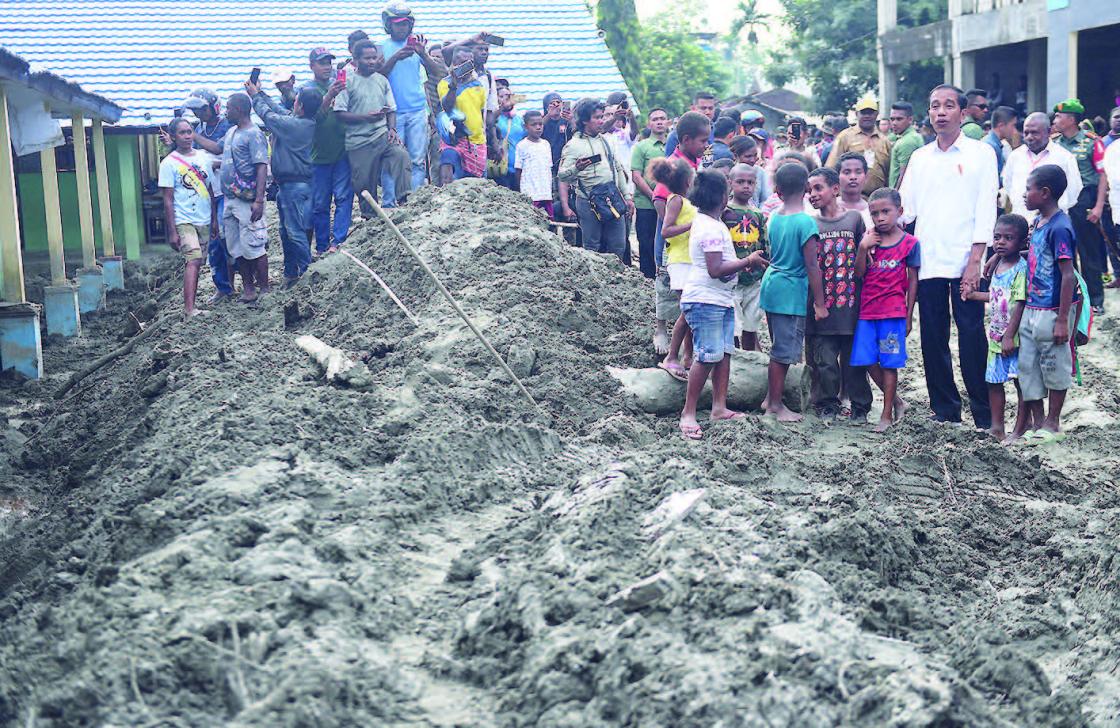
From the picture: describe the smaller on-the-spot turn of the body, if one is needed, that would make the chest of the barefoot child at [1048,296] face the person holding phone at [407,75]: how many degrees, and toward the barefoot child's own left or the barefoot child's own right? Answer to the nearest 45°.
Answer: approximately 90° to the barefoot child's own right

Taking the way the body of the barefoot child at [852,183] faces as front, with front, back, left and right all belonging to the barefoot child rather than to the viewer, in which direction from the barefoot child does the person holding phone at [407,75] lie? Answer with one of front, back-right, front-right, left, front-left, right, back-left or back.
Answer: back-right

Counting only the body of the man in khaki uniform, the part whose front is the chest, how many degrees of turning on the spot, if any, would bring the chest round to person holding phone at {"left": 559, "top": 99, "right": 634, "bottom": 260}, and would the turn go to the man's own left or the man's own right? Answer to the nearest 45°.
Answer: approximately 45° to the man's own right

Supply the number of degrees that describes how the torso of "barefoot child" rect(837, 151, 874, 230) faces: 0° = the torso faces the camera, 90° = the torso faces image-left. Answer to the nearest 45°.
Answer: approximately 0°

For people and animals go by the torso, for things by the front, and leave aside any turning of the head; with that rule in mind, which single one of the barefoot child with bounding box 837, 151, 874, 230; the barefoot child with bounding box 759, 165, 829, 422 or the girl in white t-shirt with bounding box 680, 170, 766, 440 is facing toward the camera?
the barefoot child with bounding box 837, 151, 874, 230

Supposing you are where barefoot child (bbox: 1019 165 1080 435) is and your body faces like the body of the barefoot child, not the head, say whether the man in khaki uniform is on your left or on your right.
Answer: on your right

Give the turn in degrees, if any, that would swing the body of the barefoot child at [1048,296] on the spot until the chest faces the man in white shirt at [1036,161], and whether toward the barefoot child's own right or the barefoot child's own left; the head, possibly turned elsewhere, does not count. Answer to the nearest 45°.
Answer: approximately 135° to the barefoot child's own right

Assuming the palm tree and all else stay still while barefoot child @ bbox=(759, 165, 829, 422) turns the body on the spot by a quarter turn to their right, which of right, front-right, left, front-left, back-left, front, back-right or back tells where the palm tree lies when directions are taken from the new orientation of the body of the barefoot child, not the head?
back-left

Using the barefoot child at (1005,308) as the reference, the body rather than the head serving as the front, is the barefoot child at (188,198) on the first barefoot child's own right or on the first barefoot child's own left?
on the first barefoot child's own right

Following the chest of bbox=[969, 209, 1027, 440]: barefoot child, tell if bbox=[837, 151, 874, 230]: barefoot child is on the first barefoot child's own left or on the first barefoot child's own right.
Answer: on the first barefoot child's own right

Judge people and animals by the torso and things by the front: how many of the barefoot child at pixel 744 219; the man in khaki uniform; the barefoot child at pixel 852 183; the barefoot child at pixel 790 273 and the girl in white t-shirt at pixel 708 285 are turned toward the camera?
3
